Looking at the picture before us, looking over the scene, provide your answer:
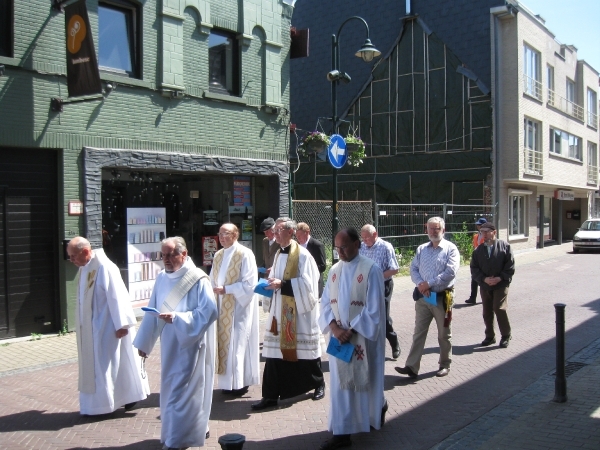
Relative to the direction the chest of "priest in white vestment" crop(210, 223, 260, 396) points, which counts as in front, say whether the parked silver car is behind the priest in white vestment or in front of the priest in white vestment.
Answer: behind

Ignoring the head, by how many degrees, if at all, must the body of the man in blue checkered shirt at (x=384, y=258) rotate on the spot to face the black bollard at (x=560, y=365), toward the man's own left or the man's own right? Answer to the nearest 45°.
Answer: approximately 90° to the man's own left

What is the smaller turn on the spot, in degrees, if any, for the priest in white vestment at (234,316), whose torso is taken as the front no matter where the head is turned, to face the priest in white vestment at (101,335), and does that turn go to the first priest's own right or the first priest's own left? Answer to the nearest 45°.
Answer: approximately 45° to the first priest's own right

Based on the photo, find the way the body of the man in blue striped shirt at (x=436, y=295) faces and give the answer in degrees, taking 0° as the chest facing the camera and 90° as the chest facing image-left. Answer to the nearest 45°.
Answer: approximately 45°

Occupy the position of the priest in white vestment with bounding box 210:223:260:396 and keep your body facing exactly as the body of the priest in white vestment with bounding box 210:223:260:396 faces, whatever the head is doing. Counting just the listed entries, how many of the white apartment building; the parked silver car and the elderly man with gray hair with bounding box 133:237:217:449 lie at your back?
2

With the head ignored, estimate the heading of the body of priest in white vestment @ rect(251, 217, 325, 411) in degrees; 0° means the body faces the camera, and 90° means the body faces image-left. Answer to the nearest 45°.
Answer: approximately 45°

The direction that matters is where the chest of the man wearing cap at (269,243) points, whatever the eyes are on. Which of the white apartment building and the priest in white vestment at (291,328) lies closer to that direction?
the priest in white vestment

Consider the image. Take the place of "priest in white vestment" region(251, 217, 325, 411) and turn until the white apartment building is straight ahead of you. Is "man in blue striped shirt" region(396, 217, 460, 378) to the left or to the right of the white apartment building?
right

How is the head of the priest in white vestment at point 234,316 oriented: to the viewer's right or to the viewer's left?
to the viewer's left

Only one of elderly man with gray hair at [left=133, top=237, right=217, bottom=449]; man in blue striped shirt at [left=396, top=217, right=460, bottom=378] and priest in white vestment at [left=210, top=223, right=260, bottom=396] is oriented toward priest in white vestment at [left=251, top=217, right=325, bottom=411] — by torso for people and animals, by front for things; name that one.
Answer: the man in blue striped shirt

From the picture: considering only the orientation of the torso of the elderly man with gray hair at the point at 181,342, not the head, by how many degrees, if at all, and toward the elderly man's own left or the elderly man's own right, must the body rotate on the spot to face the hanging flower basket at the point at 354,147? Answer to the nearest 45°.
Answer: approximately 180°

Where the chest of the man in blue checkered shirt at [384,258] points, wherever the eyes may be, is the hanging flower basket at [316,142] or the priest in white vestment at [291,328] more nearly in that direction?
the priest in white vestment

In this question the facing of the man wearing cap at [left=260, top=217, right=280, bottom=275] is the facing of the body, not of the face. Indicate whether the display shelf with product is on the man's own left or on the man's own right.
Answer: on the man's own right
